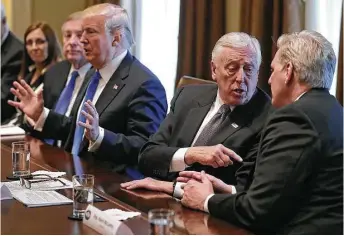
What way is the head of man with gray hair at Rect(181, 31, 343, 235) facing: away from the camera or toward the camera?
away from the camera

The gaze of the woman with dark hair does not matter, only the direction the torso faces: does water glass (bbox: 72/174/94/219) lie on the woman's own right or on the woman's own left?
on the woman's own left

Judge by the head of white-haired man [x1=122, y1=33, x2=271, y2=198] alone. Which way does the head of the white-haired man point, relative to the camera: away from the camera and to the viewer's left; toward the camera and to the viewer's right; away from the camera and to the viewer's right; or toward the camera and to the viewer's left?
toward the camera and to the viewer's right

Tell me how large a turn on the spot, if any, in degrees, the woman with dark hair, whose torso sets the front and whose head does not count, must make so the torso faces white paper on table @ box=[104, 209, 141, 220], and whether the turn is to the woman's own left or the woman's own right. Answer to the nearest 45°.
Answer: approximately 45° to the woman's own left
